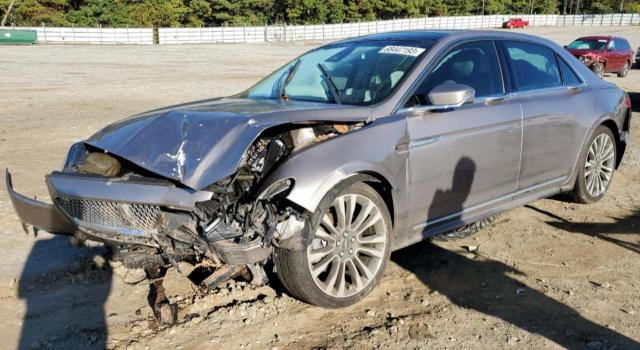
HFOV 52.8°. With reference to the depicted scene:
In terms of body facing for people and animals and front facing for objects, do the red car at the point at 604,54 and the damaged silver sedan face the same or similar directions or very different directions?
same or similar directions

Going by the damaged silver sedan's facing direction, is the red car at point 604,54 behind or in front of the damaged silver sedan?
behind

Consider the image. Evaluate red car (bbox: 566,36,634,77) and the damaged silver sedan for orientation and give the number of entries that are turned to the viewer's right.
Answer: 0

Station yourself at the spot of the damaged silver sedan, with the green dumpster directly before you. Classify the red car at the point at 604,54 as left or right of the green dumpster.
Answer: right

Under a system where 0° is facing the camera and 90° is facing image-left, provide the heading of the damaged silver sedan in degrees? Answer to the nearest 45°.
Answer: approximately 45°

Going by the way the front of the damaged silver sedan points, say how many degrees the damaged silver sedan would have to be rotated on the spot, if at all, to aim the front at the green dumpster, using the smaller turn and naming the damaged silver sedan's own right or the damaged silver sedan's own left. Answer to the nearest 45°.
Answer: approximately 90° to the damaged silver sedan's own right

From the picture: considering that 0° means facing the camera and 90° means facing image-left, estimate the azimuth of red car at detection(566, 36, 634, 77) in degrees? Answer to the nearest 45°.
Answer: approximately 45°

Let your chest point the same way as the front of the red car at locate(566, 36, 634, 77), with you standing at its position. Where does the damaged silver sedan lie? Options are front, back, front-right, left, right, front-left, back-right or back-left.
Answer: front-left
